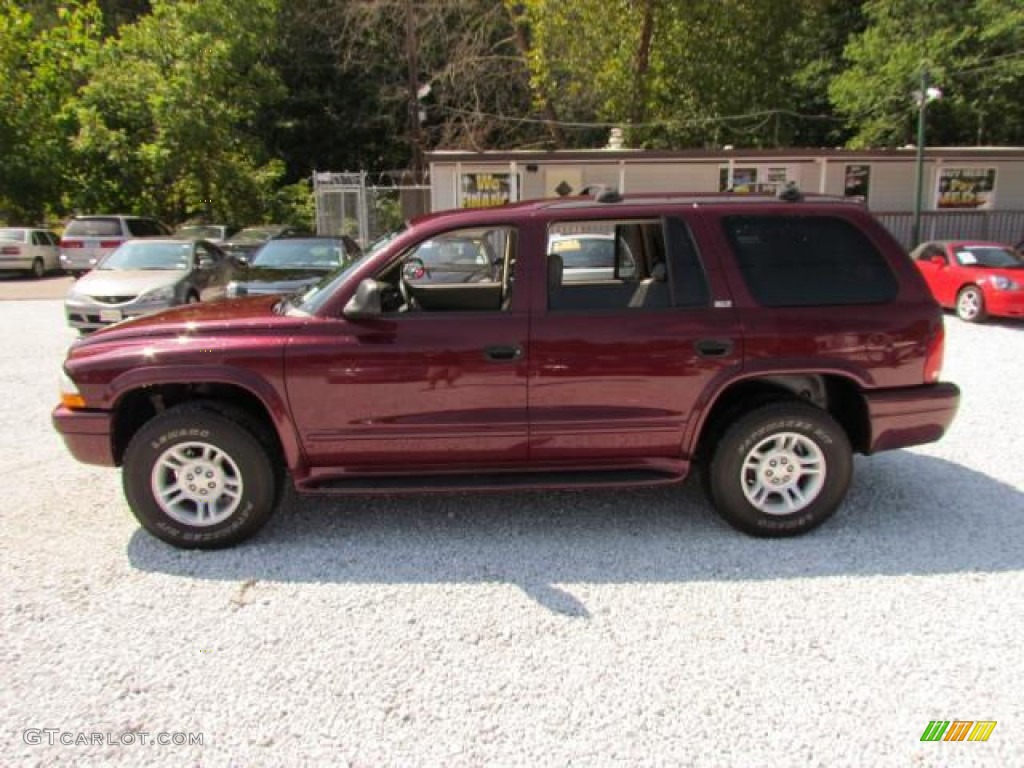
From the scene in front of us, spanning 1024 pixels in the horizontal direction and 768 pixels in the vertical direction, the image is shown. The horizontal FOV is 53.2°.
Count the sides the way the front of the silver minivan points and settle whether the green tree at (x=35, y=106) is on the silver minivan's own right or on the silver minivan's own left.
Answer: on the silver minivan's own left

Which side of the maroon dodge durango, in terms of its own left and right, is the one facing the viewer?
left

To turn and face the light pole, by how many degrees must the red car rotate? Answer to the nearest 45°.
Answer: approximately 135° to its left

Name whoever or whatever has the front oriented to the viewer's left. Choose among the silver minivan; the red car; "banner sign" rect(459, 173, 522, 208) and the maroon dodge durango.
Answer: the maroon dodge durango

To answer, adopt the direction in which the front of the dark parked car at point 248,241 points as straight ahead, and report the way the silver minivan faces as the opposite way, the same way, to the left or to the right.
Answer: the opposite way

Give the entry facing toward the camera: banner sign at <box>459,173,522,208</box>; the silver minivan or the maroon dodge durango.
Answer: the banner sign

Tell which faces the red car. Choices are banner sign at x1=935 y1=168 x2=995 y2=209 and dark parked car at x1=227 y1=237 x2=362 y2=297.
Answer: the banner sign

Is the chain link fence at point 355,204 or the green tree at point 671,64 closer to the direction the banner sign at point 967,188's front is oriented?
the chain link fence

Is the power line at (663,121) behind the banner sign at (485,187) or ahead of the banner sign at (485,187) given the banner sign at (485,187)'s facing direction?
behind

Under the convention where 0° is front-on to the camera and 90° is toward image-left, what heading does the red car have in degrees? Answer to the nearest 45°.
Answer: approximately 315°

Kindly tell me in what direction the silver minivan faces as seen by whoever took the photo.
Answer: facing away from the viewer and to the right of the viewer

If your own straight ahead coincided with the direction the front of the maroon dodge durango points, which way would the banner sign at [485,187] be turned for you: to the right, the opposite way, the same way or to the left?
to the left

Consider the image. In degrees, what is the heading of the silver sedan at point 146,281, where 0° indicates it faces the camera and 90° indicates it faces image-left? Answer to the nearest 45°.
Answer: approximately 45°
